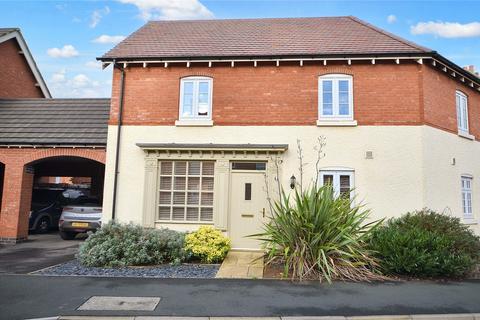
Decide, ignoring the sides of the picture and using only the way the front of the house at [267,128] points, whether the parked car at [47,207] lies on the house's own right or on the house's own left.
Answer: on the house's own right

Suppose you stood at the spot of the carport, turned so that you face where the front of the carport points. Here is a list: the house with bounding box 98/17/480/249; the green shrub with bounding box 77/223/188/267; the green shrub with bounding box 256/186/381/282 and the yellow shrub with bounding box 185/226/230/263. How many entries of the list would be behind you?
0

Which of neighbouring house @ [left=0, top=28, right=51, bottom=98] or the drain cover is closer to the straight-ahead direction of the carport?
the drain cover

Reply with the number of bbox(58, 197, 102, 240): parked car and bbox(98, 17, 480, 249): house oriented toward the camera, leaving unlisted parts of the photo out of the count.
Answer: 1

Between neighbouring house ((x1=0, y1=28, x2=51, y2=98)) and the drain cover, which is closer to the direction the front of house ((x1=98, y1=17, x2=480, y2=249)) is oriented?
the drain cover

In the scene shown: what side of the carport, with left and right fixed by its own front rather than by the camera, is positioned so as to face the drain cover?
front

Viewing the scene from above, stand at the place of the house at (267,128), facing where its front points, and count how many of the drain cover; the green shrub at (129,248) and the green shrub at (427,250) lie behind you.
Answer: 0

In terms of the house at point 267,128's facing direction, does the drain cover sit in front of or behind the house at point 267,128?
in front

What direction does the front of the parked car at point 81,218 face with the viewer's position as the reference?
facing away from the viewer

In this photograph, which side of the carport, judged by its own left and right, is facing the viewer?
front

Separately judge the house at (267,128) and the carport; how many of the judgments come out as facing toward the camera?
2

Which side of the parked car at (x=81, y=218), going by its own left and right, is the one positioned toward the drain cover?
back

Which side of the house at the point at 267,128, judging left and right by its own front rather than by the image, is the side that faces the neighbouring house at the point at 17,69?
right

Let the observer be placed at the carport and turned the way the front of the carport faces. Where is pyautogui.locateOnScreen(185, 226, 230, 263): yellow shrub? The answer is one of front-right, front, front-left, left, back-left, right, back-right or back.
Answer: front-left

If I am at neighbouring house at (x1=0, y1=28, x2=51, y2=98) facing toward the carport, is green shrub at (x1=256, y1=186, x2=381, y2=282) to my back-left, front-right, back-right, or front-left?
front-left

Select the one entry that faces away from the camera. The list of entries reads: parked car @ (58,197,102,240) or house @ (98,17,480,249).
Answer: the parked car

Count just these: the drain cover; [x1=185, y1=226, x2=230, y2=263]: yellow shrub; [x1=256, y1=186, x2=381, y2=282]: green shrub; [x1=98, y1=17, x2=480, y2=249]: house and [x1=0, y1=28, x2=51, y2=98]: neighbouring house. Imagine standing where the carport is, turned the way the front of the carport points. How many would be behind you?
1
